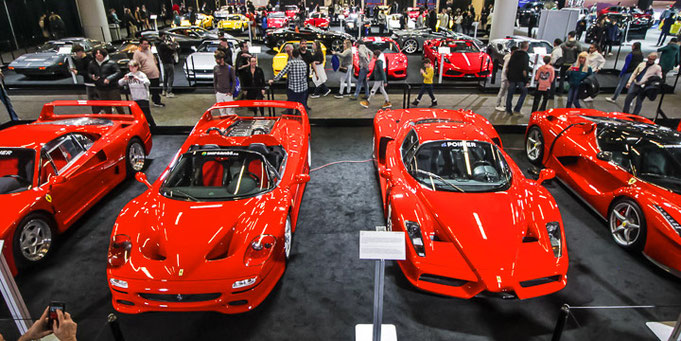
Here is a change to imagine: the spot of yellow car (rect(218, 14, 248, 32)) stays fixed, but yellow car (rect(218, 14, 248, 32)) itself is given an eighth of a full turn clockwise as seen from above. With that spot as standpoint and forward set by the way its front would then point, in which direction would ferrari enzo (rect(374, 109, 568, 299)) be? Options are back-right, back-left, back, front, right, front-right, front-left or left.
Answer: left

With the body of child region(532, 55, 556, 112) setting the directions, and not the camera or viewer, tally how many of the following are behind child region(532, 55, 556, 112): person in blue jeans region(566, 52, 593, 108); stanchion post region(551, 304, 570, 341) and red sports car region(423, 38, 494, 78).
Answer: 1

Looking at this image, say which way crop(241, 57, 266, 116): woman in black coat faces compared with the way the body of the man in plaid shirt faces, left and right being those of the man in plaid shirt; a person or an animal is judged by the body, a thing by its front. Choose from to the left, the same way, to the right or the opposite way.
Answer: the opposite way

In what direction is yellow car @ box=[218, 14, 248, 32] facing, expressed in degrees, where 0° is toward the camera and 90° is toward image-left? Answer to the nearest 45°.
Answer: approximately 45°

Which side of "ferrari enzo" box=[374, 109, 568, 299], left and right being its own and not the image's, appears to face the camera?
front

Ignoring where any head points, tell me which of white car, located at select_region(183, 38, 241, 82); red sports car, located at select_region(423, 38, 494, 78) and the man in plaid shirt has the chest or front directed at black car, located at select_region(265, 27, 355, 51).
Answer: the man in plaid shirt

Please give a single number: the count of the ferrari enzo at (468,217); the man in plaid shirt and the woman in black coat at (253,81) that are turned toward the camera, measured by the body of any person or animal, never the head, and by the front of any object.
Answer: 2

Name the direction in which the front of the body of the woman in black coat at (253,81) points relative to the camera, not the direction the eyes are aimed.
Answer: toward the camera

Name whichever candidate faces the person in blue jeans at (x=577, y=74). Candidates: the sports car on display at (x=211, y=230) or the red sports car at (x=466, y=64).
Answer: the red sports car

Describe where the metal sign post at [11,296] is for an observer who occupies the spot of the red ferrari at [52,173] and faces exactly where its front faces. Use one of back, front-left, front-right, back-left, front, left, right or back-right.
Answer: front-left

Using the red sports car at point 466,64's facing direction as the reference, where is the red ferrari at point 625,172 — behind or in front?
in front
